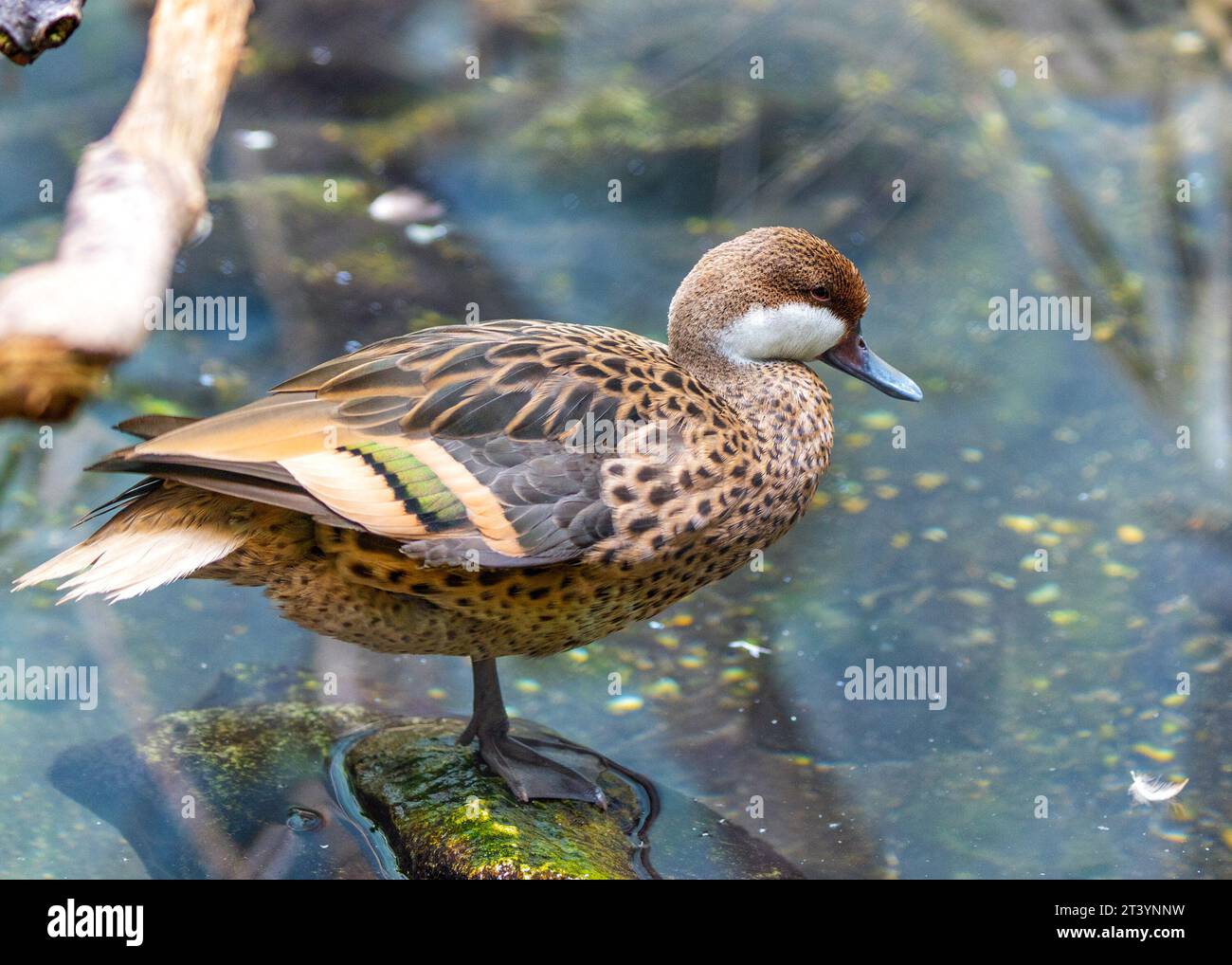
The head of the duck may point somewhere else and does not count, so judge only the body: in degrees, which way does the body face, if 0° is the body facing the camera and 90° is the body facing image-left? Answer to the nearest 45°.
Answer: approximately 270°
